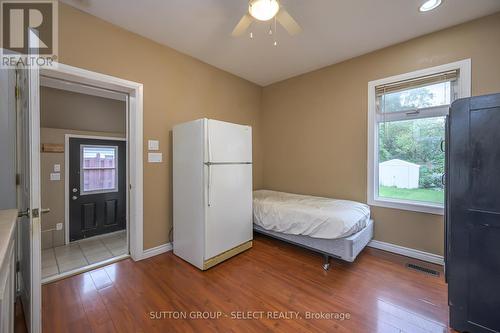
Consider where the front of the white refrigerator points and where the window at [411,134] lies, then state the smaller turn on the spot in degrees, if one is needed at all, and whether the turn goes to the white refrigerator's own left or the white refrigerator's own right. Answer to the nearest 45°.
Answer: approximately 45° to the white refrigerator's own left

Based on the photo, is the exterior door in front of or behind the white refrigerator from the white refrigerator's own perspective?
behind

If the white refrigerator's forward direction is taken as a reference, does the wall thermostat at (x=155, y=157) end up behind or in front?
behind

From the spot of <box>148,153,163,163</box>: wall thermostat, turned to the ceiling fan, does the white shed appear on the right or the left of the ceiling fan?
left

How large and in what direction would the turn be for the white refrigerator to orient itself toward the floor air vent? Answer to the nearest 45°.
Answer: approximately 45° to its left

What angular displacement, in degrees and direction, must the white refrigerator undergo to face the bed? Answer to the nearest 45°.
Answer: approximately 45° to its left

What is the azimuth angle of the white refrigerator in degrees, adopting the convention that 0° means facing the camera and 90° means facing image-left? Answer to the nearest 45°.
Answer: approximately 315°
